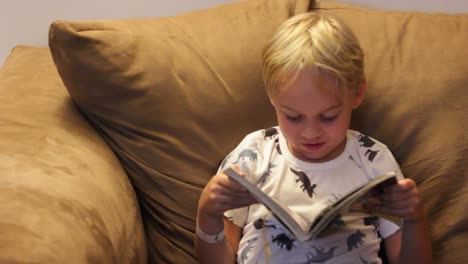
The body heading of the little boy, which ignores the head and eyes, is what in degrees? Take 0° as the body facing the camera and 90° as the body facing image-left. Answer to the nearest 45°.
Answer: approximately 0°

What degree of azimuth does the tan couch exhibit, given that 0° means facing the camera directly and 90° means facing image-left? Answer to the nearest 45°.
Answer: approximately 0°
